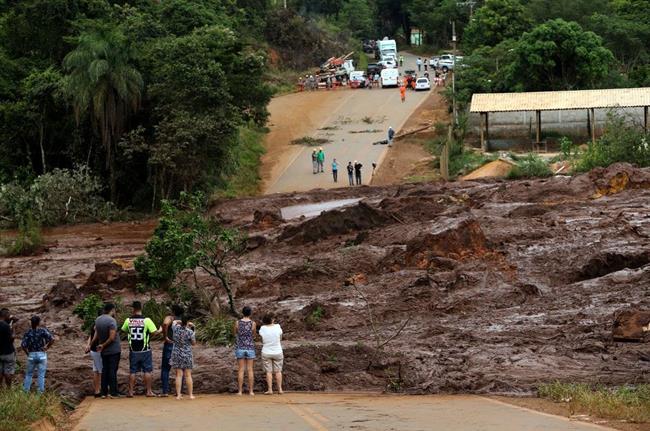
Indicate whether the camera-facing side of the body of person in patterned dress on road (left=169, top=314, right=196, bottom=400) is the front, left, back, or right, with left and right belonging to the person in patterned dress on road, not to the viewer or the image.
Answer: back

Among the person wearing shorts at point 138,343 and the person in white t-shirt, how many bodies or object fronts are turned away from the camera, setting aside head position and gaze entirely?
2

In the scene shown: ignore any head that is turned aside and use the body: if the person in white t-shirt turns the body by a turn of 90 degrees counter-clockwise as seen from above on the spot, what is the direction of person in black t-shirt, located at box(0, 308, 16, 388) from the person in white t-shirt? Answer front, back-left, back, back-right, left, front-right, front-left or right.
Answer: front

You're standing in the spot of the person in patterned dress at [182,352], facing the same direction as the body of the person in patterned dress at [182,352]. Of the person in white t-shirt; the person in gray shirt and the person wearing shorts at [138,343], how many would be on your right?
1

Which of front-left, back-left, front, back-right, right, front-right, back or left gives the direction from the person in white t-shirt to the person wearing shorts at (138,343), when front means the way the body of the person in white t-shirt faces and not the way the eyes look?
left

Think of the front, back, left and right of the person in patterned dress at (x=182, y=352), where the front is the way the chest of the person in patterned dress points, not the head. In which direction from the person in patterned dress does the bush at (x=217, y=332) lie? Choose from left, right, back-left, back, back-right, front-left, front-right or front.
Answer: front

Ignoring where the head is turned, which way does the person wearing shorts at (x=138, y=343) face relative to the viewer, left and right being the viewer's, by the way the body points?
facing away from the viewer

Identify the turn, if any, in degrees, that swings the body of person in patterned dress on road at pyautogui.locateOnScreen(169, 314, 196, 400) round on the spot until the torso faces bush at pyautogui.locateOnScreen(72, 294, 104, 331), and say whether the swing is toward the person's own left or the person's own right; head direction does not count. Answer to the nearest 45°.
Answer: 0° — they already face it

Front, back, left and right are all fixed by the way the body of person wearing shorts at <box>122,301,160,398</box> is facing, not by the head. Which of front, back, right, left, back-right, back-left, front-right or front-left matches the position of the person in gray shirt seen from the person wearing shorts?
left

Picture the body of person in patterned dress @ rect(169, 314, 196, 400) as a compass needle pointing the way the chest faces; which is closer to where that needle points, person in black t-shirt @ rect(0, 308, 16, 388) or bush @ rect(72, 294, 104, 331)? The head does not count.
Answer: the bush

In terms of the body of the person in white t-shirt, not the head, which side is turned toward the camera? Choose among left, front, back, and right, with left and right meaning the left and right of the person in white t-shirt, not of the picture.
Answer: back

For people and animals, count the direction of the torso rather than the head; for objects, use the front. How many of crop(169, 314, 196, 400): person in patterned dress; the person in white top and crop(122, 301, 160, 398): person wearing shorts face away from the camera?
3
